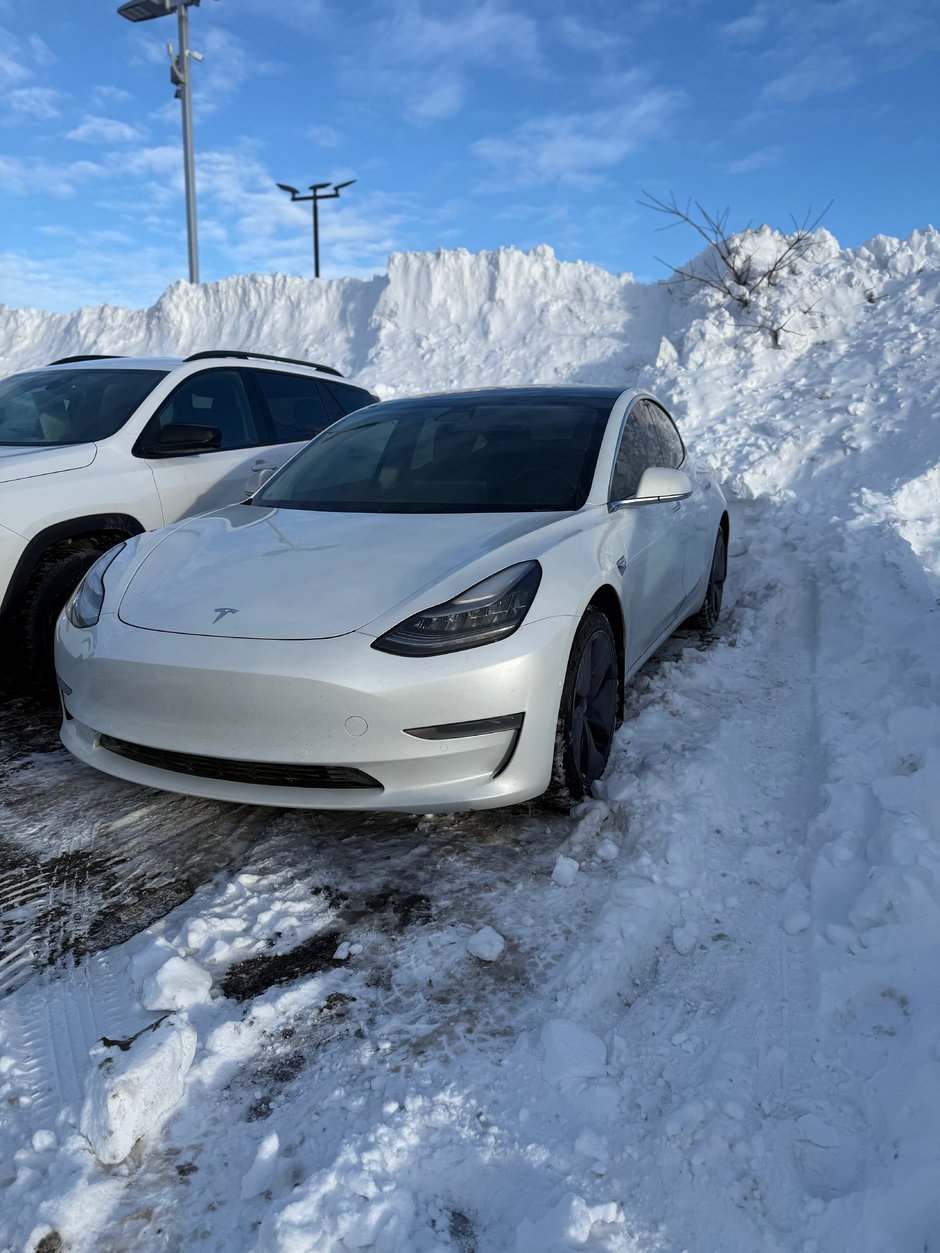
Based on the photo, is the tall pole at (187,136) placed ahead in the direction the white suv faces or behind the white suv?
behind

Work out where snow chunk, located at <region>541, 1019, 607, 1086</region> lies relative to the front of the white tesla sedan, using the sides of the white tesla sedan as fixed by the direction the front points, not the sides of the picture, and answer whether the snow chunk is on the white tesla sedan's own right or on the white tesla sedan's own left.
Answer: on the white tesla sedan's own left

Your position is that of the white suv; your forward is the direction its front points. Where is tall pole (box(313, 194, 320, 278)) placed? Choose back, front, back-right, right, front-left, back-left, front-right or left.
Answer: back-right

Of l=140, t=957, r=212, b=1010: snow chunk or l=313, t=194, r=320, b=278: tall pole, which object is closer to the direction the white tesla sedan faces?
the snow chunk

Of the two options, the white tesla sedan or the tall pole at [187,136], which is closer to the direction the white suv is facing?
the white tesla sedan

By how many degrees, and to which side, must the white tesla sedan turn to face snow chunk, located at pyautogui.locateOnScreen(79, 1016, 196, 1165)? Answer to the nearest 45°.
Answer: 0° — it already faces it

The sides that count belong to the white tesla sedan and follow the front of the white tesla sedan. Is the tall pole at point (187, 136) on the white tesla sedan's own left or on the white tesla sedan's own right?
on the white tesla sedan's own right

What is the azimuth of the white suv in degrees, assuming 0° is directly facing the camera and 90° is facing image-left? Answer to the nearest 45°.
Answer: approximately 45°

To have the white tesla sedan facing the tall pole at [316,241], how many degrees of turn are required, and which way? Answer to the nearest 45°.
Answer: approximately 135° to its right
